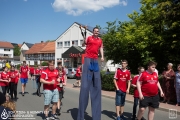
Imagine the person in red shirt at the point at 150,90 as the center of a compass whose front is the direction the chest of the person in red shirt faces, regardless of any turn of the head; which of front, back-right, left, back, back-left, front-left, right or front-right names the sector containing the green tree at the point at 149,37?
back-left

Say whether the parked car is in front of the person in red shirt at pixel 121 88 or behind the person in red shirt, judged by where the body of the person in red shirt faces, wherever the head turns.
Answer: behind

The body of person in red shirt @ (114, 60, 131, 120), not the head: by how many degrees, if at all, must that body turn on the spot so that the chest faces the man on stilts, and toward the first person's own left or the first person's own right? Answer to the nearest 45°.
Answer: approximately 45° to the first person's own right

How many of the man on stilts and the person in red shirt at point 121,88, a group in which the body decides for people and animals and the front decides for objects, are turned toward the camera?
2

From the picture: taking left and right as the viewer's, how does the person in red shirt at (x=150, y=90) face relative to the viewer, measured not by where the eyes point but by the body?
facing the viewer and to the right of the viewer

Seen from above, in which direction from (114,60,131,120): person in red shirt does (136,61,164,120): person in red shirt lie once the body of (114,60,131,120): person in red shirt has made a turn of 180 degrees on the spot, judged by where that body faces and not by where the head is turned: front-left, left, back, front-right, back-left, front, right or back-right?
back-right

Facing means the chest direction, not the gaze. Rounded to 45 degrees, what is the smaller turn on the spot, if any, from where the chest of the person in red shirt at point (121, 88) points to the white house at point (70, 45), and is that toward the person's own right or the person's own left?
approximately 180°

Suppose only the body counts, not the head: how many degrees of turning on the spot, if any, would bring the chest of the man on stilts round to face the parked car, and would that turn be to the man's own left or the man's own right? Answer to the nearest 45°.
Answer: approximately 180°

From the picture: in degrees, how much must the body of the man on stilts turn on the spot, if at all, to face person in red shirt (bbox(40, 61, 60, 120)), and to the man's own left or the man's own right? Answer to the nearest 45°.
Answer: approximately 90° to the man's own right

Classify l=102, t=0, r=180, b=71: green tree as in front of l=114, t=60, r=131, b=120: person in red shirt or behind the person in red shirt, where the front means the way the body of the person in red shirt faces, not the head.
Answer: behind

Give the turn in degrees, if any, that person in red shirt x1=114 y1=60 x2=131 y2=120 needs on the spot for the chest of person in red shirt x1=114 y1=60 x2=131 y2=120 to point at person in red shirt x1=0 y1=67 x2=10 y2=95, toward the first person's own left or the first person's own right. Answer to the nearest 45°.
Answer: approximately 90° to the first person's own right

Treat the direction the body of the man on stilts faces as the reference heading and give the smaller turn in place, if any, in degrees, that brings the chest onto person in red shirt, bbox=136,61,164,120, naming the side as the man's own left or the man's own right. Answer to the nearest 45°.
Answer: approximately 90° to the man's own left
